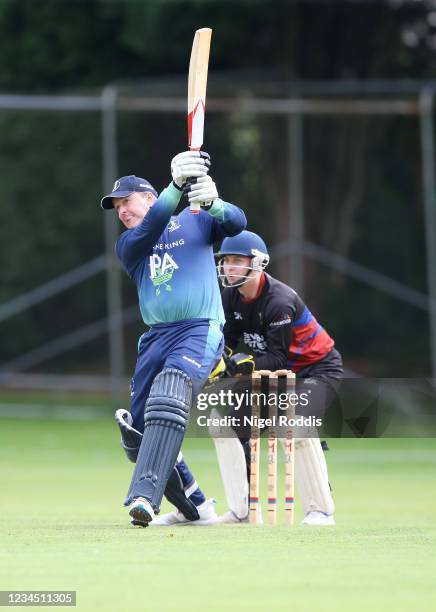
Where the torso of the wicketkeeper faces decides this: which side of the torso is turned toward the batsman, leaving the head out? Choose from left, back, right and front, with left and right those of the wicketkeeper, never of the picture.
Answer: front

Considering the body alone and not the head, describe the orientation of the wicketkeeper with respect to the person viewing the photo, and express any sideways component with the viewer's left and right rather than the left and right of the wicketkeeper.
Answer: facing the viewer and to the left of the viewer
